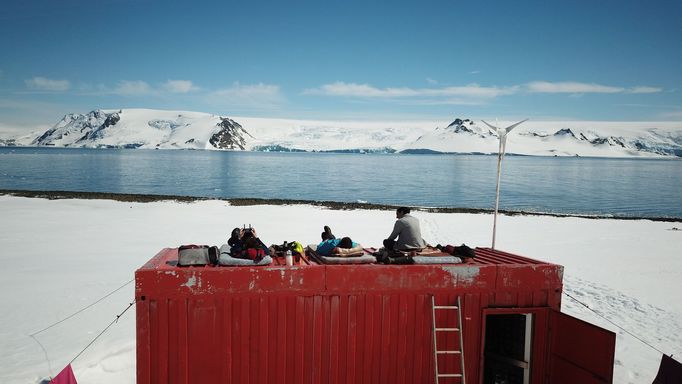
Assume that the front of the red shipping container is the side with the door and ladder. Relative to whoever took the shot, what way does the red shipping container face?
facing the viewer
